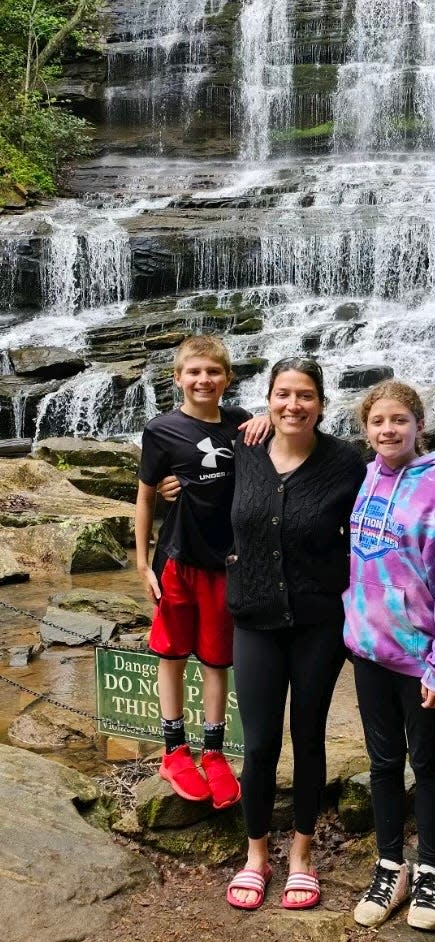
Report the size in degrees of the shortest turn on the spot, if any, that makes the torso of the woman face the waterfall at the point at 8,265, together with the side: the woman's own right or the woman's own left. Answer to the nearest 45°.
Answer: approximately 180°

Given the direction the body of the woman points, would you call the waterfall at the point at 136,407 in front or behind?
behind

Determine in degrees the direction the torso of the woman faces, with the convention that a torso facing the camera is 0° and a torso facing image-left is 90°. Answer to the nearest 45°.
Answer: approximately 0°

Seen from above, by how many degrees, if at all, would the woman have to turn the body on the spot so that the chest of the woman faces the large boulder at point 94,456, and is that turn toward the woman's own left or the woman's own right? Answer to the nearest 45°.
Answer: approximately 180°

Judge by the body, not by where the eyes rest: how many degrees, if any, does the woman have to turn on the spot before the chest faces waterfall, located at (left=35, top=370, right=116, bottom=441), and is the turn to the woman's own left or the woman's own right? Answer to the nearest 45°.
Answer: approximately 180°

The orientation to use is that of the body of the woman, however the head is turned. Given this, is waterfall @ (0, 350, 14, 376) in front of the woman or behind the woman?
behind

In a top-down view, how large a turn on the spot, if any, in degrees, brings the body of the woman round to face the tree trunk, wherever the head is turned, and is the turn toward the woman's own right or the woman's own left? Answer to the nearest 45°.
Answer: approximately 180°

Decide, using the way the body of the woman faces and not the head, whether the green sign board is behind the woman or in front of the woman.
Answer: behind

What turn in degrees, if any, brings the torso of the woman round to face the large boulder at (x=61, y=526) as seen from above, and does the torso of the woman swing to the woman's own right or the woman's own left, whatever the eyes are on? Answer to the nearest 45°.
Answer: approximately 180°
